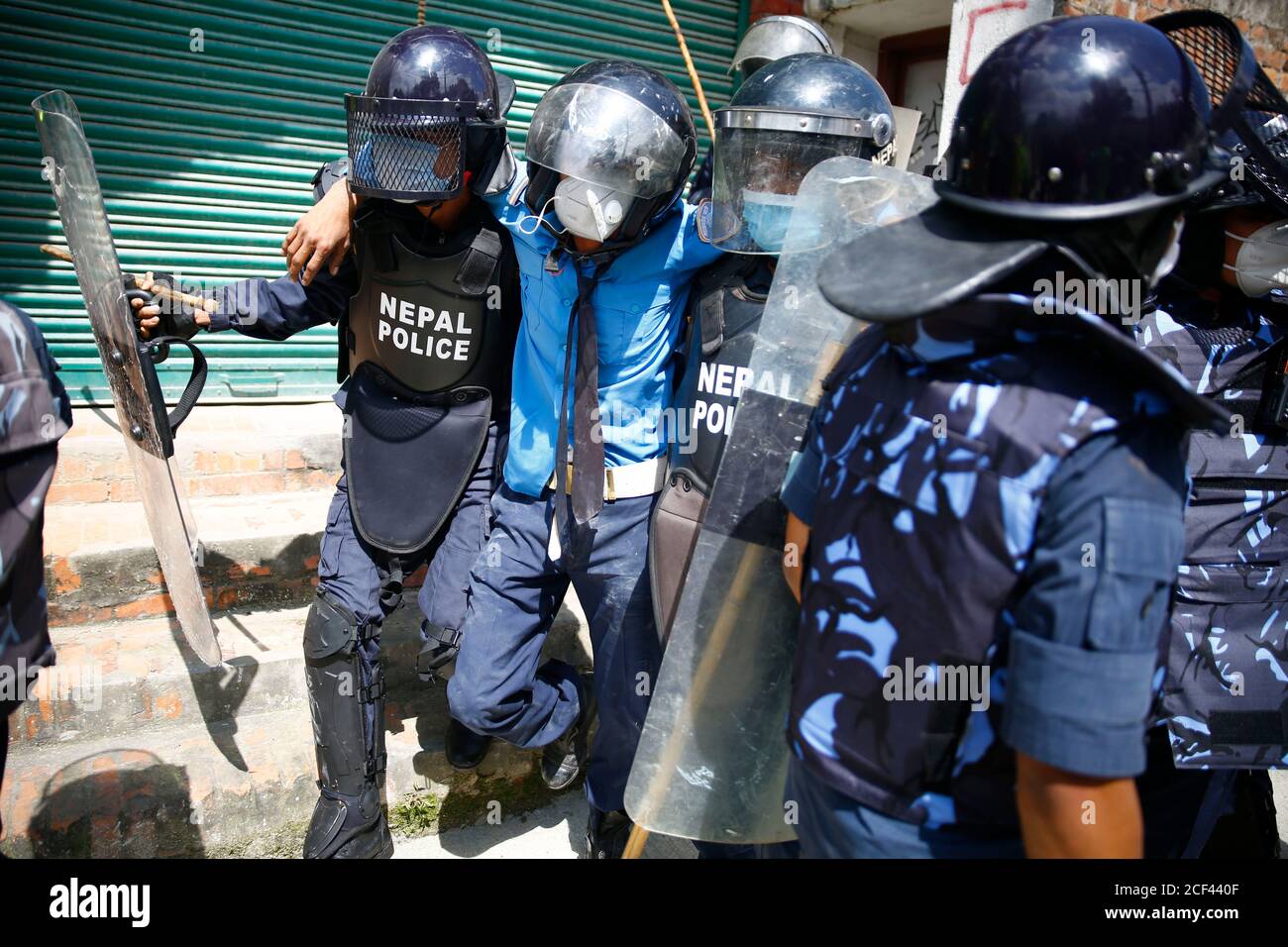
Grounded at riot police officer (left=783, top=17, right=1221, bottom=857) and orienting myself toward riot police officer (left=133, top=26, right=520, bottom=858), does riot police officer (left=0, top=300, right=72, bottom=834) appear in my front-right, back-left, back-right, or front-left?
front-left

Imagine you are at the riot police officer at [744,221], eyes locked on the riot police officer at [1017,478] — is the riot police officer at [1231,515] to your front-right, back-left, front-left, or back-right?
front-left

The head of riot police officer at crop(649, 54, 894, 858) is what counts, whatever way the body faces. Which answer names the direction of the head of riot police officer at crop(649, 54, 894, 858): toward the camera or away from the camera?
toward the camera

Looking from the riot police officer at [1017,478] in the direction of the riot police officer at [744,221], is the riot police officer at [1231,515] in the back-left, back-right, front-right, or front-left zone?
front-right

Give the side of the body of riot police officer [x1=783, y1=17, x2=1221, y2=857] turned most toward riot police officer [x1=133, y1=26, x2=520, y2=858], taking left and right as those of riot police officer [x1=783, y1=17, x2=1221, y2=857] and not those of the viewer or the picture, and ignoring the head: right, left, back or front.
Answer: left

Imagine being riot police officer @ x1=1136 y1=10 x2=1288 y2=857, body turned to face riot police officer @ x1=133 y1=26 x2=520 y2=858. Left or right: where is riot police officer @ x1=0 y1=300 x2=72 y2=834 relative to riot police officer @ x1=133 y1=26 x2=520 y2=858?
left
